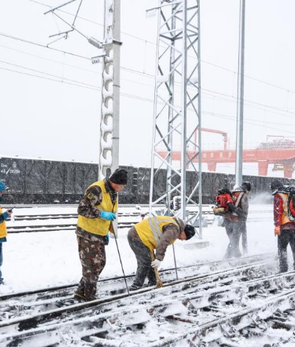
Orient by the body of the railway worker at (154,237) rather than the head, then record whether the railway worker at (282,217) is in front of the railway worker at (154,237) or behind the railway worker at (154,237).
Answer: in front

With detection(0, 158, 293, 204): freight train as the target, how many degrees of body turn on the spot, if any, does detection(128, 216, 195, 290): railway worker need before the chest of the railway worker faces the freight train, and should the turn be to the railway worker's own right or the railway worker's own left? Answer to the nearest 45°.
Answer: approximately 90° to the railway worker's own left

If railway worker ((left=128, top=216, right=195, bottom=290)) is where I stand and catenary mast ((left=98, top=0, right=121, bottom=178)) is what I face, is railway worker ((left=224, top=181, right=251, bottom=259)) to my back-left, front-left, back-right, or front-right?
front-right

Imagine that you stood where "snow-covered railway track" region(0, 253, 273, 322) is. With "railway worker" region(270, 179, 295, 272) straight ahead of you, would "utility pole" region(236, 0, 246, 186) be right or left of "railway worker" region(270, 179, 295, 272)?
left

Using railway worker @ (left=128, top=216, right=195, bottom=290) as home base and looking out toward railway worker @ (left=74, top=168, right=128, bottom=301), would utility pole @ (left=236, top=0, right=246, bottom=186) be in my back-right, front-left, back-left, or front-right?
back-right

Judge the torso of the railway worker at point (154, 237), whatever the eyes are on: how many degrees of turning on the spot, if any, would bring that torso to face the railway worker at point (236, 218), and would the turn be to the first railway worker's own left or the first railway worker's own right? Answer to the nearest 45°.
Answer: approximately 45° to the first railway worker's own left

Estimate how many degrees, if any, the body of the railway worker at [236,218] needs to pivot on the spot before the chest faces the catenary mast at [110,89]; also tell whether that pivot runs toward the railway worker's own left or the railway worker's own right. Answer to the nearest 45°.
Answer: approximately 180°

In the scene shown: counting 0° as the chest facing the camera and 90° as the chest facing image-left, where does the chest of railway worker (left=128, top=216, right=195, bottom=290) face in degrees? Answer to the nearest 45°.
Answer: approximately 270°

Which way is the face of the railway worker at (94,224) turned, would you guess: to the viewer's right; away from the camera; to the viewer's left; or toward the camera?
to the viewer's right

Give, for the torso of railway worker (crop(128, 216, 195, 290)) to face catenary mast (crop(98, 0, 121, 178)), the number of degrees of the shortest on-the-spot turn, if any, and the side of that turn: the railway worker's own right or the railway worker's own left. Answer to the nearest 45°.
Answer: approximately 90° to the railway worker's own left
